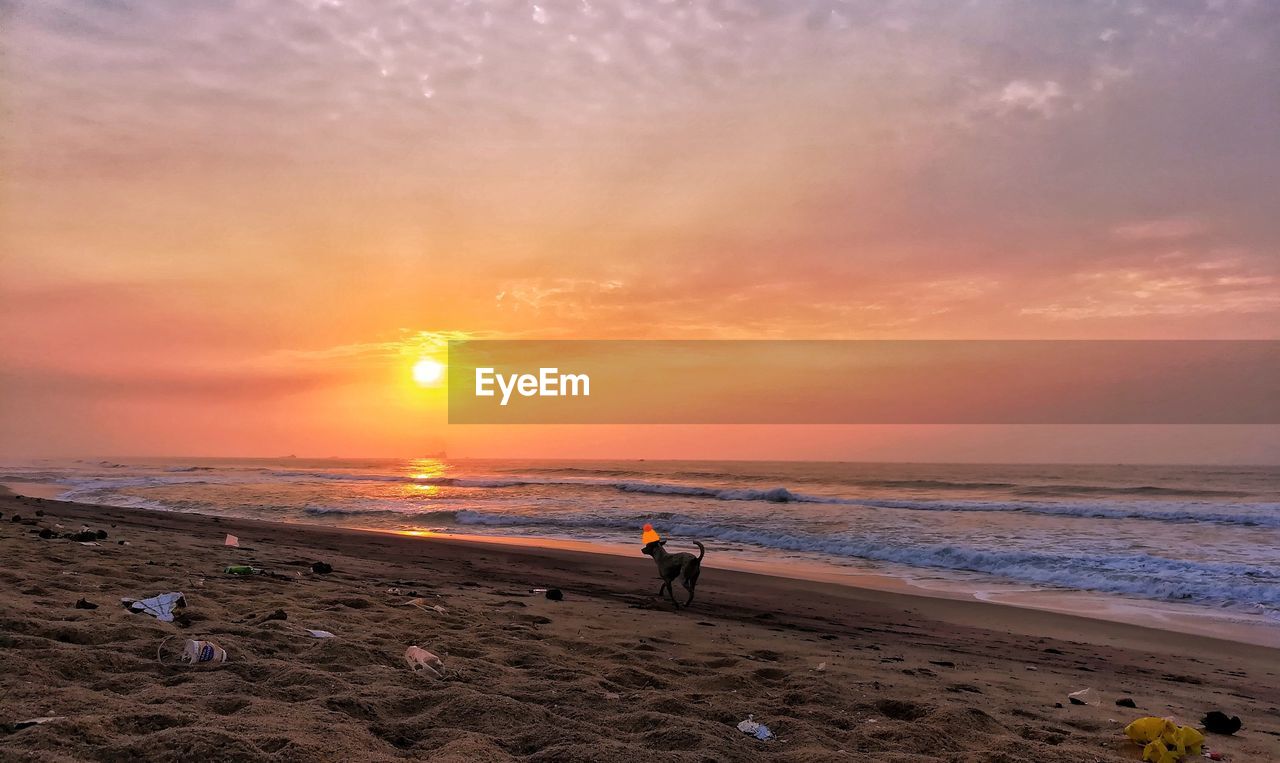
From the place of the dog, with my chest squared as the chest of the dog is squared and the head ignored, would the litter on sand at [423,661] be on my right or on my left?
on my left

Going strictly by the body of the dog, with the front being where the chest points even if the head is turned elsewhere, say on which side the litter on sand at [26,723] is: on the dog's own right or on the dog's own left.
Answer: on the dog's own left

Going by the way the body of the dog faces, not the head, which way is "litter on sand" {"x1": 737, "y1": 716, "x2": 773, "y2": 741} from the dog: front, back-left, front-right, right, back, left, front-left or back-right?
left

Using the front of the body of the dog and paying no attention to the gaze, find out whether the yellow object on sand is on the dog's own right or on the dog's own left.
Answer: on the dog's own left

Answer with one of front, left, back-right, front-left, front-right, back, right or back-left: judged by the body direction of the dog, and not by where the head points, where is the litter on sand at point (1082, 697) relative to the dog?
back-left

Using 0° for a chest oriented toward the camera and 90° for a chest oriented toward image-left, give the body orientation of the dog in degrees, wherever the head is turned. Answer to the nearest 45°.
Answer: approximately 90°

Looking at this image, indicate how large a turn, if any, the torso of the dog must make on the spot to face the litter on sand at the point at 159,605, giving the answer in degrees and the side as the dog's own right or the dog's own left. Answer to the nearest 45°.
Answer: approximately 45° to the dog's own left

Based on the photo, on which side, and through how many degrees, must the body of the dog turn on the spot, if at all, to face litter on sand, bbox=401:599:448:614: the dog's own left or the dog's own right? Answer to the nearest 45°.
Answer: approximately 45° to the dog's own left

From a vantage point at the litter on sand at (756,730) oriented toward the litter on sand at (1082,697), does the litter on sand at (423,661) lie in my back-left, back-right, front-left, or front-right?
back-left

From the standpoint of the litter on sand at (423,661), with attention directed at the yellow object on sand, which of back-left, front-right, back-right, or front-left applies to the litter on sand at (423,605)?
back-left

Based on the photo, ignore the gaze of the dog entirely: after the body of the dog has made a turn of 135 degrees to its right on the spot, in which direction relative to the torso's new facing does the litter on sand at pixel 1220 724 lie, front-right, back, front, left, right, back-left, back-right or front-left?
right
